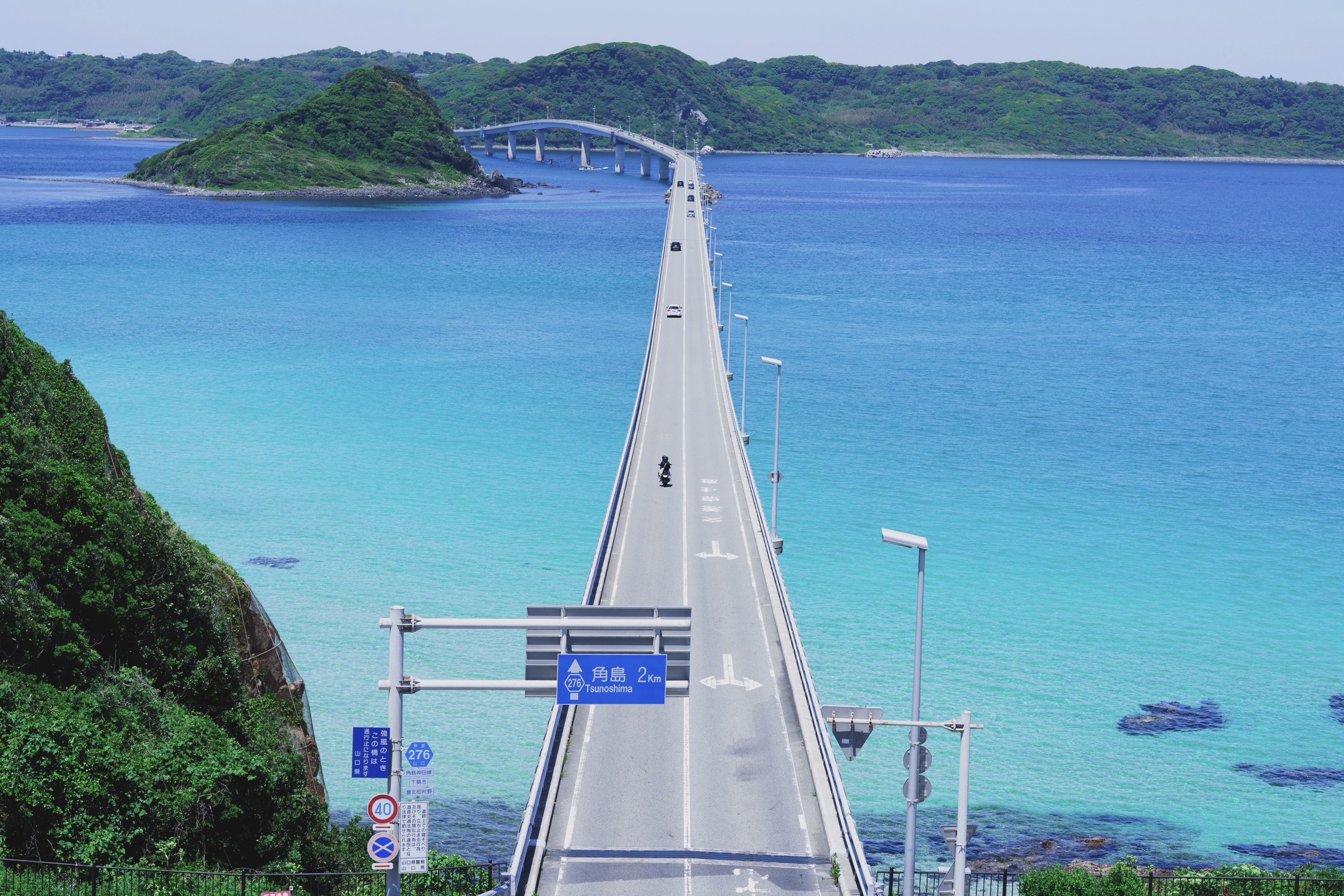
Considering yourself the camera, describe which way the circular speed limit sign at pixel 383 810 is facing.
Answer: facing the viewer

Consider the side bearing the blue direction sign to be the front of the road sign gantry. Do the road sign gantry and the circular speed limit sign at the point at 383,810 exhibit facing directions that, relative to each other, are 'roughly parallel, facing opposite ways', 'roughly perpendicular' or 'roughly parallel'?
roughly parallel

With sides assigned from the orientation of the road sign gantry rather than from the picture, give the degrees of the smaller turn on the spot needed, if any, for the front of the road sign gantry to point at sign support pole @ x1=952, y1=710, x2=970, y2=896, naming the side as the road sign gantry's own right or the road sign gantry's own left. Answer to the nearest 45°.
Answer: approximately 90° to the road sign gantry's own left

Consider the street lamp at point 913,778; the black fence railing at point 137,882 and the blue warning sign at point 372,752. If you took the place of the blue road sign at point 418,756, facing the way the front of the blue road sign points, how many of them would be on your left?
1

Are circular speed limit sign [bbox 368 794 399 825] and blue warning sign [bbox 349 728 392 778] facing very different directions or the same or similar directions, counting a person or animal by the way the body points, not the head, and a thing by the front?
same or similar directions

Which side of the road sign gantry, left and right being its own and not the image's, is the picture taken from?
front

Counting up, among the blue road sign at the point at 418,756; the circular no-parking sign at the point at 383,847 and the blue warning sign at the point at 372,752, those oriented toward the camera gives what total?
3

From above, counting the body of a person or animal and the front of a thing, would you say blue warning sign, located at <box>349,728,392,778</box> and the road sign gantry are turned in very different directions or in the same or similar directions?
same or similar directions

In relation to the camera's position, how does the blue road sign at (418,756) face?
facing the viewer

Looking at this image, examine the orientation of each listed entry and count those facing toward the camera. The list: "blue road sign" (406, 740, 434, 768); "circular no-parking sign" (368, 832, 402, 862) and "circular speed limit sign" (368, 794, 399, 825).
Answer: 3
